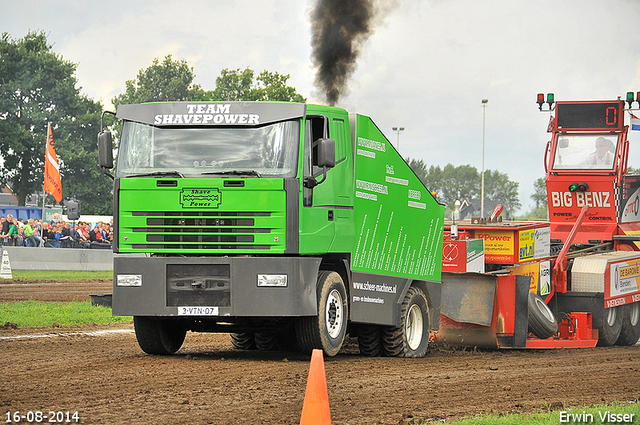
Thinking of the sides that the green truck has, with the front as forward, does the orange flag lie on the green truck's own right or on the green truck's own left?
on the green truck's own right

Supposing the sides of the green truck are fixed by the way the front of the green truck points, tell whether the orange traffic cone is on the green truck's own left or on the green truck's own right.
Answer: on the green truck's own left

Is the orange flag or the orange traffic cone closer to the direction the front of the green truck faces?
the orange traffic cone

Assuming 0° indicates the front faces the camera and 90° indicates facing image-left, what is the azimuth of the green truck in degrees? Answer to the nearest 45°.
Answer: approximately 45°
